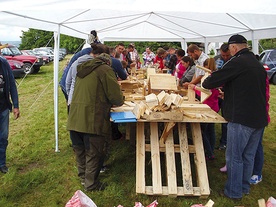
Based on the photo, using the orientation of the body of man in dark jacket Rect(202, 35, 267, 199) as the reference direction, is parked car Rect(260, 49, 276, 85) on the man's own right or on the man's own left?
on the man's own right

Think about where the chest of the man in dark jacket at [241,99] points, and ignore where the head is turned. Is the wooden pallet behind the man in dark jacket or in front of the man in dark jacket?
in front

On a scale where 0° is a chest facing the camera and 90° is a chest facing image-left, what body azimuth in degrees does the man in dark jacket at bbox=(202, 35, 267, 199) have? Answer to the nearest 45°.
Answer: approximately 135°

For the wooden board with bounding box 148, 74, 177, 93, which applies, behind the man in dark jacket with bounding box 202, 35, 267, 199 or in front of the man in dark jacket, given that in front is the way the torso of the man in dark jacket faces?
in front

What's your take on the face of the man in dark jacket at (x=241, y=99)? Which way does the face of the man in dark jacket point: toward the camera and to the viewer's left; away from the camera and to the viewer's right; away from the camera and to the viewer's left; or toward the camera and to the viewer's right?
away from the camera and to the viewer's left
